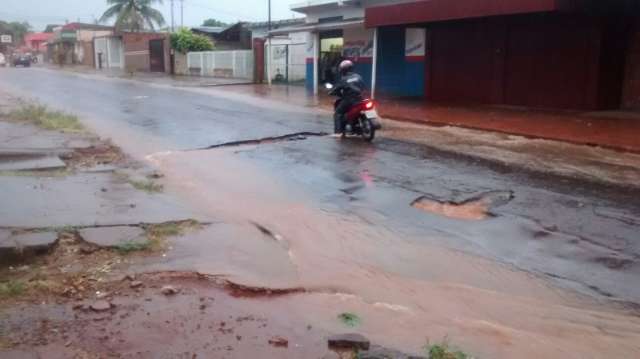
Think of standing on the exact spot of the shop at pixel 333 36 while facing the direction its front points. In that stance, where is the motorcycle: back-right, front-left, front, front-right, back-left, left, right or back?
front-left

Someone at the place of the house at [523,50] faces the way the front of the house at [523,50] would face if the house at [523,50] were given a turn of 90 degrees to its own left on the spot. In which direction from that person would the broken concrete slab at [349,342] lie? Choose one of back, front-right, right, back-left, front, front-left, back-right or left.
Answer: front-right

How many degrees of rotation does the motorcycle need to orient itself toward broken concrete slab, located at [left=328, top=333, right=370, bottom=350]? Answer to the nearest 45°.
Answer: approximately 135° to its left

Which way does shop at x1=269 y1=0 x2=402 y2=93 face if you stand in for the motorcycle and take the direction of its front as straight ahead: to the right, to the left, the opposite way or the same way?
to the left

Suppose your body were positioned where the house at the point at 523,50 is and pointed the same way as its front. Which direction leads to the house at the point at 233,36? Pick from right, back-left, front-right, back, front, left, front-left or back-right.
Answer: right

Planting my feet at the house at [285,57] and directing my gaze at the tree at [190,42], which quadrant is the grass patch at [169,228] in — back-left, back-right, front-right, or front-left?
back-left

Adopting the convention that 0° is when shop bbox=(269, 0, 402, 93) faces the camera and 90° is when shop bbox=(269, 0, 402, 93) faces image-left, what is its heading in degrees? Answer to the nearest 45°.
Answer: approximately 45°

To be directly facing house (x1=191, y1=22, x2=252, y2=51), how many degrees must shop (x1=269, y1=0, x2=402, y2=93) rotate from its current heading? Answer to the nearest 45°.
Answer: approximately 135° to its right

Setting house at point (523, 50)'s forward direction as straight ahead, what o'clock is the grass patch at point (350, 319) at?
The grass patch is roughly at 11 o'clock from the house.

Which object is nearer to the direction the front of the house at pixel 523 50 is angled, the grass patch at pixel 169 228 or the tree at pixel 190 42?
the grass patch

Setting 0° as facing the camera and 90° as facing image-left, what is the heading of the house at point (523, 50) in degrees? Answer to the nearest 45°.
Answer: approximately 45°

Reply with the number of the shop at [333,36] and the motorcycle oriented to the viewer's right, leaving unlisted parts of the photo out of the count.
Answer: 0

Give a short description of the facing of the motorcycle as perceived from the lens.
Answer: facing away from the viewer and to the left of the viewer
